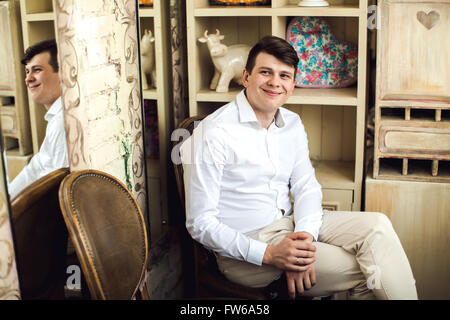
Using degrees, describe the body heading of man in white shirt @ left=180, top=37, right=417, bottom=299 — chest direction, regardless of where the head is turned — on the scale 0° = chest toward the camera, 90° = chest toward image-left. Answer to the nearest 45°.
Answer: approximately 315°

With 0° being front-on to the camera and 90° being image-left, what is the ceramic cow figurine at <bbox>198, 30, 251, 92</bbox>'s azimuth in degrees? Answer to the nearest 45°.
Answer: approximately 45°

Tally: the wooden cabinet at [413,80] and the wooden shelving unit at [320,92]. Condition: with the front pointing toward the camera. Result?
2

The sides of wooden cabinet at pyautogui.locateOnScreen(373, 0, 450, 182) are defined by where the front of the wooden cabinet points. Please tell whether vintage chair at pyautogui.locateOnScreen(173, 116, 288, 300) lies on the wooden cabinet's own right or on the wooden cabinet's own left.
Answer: on the wooden cabinet's own right

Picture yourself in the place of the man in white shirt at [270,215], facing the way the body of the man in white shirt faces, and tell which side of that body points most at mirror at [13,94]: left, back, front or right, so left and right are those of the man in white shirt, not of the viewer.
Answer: right
